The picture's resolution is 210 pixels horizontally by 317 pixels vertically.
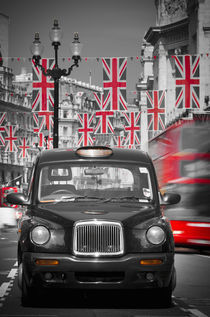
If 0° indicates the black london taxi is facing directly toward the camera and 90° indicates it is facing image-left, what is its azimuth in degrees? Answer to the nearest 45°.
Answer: approximately 0°

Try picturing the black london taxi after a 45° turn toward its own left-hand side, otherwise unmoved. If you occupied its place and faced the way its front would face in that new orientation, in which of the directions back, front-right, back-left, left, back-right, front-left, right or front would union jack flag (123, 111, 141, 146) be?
back-left

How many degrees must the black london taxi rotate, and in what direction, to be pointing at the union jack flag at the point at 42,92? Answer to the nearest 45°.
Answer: approximately 180°

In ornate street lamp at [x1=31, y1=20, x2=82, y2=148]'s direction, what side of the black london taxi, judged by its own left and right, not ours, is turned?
back

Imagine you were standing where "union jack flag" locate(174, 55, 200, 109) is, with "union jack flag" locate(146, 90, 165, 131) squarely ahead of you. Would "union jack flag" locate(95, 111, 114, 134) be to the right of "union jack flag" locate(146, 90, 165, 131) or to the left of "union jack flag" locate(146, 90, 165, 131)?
left

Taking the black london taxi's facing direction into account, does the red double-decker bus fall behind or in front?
behind

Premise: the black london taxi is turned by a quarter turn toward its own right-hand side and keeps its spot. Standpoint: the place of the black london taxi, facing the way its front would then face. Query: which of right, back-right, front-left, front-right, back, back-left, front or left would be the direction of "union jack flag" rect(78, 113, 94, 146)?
right

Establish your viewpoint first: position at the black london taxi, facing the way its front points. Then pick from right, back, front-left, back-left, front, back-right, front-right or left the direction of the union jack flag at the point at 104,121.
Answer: back

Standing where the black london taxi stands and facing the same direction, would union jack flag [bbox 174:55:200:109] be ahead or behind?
behind

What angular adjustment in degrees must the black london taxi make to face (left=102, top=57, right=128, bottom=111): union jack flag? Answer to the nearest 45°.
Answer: approximately 180°

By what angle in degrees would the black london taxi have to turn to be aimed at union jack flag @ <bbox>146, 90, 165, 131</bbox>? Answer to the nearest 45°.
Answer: approximately 180°
